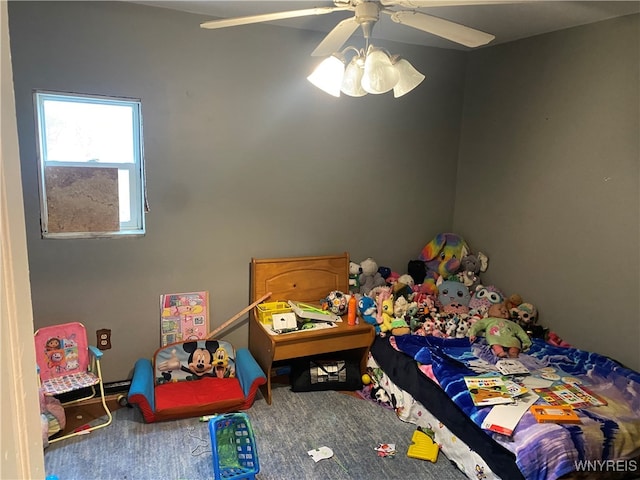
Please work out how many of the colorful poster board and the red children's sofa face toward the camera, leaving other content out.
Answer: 2

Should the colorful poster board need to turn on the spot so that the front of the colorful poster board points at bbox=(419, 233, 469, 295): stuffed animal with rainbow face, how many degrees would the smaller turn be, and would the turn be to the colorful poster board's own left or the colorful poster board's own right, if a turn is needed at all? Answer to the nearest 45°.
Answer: approximately 90° to the colorful poster board's own left

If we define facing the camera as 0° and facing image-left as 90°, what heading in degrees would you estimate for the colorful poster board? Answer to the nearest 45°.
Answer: approximately 0°

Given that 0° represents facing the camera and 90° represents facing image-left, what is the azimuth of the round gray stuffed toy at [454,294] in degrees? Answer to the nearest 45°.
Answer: approximately 0°

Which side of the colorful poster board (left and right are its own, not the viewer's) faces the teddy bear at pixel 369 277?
left

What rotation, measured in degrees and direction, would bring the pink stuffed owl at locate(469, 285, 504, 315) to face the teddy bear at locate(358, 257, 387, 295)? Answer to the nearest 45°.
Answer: approximately 45° to its right

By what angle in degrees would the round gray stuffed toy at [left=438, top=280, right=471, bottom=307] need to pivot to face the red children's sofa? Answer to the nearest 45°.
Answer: approximately 45° to its right

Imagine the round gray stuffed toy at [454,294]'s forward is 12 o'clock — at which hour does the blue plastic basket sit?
The blue plastic basket is roughly at 1 o'clock from the round gray stuffed toy.

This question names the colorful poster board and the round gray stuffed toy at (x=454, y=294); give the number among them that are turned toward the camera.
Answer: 2

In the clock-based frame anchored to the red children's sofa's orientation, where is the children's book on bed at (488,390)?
The children's book on bed is roughly at 10 o'clock from the red children's sofa.
